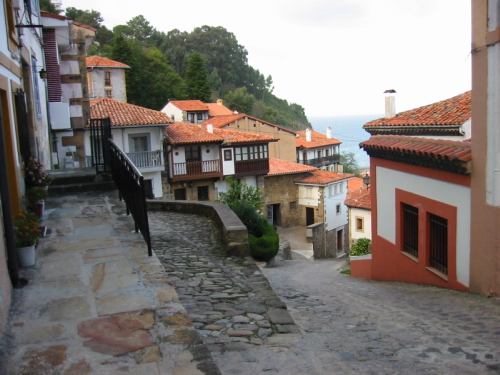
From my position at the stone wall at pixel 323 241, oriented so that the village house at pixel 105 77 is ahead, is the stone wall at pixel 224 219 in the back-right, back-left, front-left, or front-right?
back-left

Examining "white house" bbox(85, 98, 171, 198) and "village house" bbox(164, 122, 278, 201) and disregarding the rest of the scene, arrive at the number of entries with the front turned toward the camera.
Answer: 2

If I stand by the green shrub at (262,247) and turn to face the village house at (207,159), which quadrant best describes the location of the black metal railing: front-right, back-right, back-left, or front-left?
back-left

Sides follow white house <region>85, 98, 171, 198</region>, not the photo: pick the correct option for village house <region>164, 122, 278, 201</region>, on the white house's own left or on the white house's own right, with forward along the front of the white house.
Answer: on the white house's own left

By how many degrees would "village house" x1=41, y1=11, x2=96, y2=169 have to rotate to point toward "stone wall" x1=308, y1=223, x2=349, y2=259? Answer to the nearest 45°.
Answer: approximately 90° to its left

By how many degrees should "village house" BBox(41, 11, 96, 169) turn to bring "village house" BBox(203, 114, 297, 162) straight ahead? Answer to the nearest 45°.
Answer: approximately 90° to its left

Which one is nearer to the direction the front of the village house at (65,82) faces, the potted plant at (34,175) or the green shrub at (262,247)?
the green shrub

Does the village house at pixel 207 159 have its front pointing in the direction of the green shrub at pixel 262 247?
yes

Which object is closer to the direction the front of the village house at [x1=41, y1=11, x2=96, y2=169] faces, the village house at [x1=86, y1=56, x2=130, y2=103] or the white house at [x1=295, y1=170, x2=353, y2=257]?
the white house

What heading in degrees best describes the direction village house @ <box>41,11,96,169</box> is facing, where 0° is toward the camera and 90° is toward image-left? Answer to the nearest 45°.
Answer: approximately 315°

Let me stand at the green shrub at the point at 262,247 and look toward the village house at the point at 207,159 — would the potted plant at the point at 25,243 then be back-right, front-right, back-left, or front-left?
back-left

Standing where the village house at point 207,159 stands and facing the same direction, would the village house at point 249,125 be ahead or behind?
behind

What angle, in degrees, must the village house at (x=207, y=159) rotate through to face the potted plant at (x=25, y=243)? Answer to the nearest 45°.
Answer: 0° — it already faces it

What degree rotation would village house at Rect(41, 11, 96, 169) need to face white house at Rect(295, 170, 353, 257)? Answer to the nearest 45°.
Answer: approximately 90° to its left
